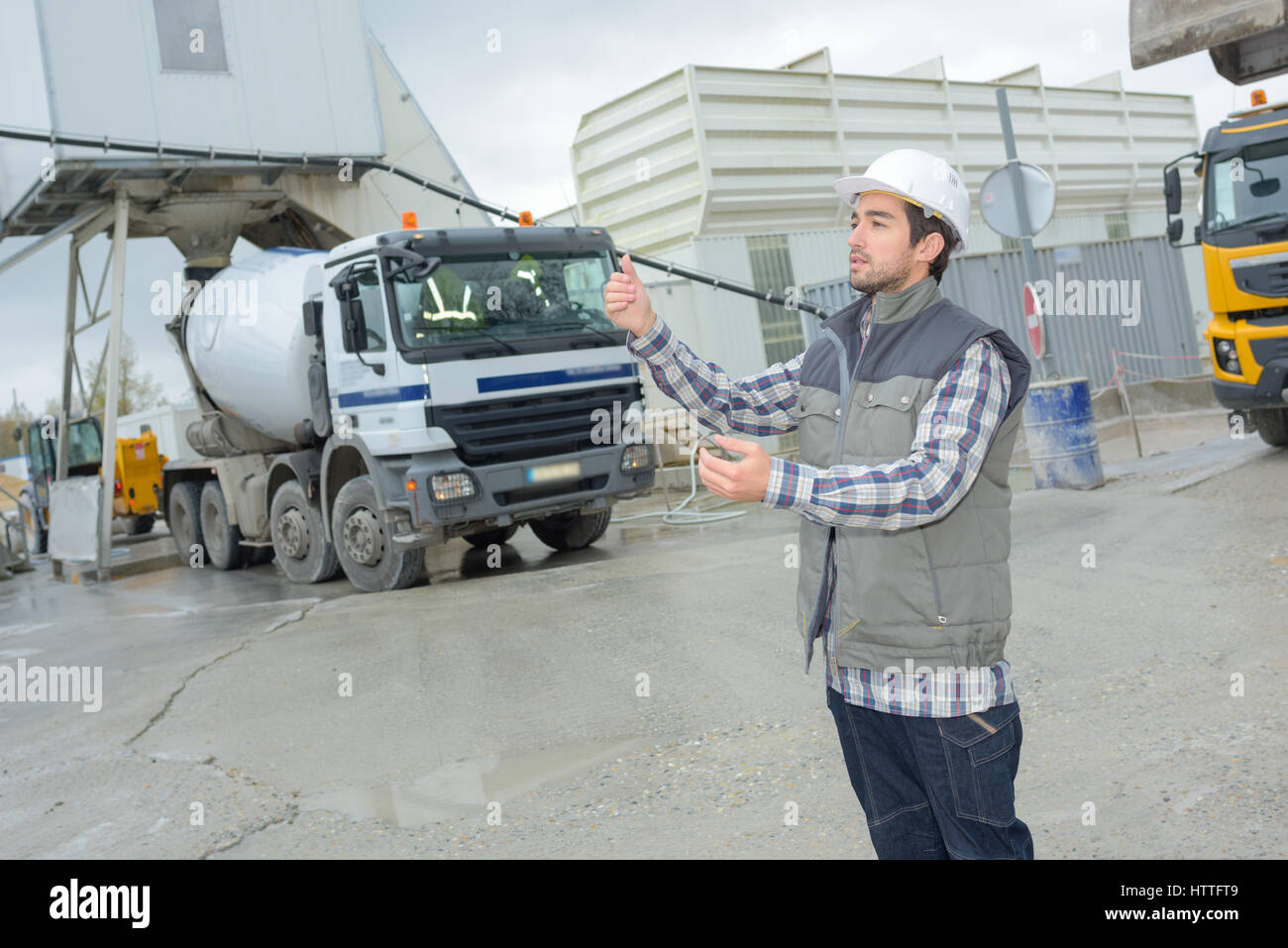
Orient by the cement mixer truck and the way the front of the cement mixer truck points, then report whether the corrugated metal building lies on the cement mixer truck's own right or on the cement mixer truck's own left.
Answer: on the cement mixer truck's own left

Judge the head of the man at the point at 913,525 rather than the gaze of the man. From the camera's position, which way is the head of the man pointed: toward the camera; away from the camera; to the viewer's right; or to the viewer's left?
to the viewer's left

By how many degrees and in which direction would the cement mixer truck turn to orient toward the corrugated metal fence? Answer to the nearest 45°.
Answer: approximately 90° to its left

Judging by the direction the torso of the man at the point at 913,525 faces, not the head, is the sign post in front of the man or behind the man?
behind

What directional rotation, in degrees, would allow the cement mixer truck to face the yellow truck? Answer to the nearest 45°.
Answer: approximately 45° to its left

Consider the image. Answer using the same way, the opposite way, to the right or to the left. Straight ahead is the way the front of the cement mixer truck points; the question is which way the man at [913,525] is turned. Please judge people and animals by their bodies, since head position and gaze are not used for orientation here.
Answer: to the right

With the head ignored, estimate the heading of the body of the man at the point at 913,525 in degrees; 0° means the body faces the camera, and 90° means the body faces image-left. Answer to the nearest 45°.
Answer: approximately 45°

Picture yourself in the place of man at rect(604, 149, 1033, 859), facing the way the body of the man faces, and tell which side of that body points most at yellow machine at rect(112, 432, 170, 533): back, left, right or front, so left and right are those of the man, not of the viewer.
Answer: right

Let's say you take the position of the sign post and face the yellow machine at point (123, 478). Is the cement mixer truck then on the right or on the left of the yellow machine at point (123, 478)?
left
